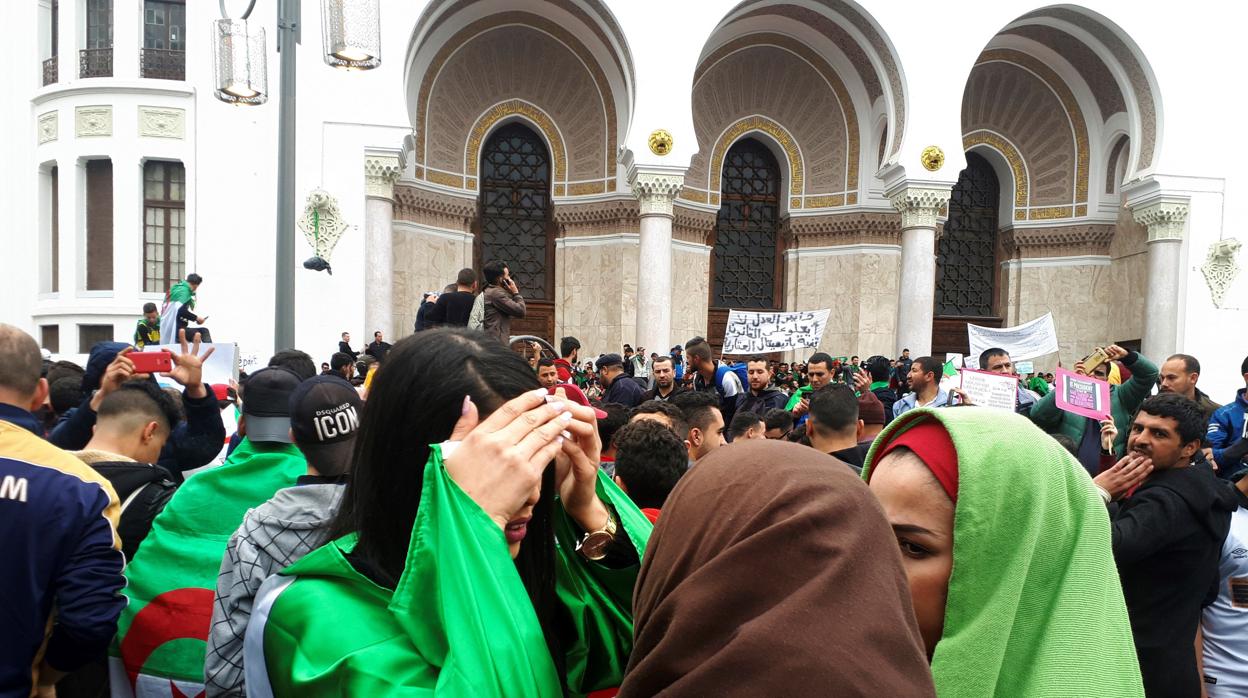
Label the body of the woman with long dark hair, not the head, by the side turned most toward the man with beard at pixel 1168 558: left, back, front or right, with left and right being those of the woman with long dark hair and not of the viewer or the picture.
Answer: left

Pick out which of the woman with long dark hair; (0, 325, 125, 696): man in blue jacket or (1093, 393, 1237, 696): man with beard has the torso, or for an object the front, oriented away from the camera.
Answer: the man in blue jacket

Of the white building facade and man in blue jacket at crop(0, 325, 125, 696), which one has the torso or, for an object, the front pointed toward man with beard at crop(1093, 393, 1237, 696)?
the white building facade

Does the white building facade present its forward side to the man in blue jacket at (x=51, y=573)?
yes

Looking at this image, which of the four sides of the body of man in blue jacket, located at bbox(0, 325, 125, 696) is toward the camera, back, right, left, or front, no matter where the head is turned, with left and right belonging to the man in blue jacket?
back

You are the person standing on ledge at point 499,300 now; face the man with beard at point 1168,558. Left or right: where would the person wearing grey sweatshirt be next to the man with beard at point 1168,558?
right

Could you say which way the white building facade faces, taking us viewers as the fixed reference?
facing the viewer

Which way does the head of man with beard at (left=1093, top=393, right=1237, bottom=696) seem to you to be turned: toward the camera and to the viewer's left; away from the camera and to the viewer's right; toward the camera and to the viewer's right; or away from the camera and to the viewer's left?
toward the camera and to the viewer's left

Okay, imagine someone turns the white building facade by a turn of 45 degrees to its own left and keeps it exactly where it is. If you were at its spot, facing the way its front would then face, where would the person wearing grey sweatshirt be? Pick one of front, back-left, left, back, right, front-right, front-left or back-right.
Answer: front-right

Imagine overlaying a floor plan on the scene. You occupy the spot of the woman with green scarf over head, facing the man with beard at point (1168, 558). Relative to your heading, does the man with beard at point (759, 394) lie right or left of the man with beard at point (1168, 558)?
left

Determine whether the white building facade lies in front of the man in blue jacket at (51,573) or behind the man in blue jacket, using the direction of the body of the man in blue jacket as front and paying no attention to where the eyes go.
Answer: in front

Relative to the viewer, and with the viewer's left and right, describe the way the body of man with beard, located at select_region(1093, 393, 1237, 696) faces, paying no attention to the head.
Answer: facing to the left of the viewer

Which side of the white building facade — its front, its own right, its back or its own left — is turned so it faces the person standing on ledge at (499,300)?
front
